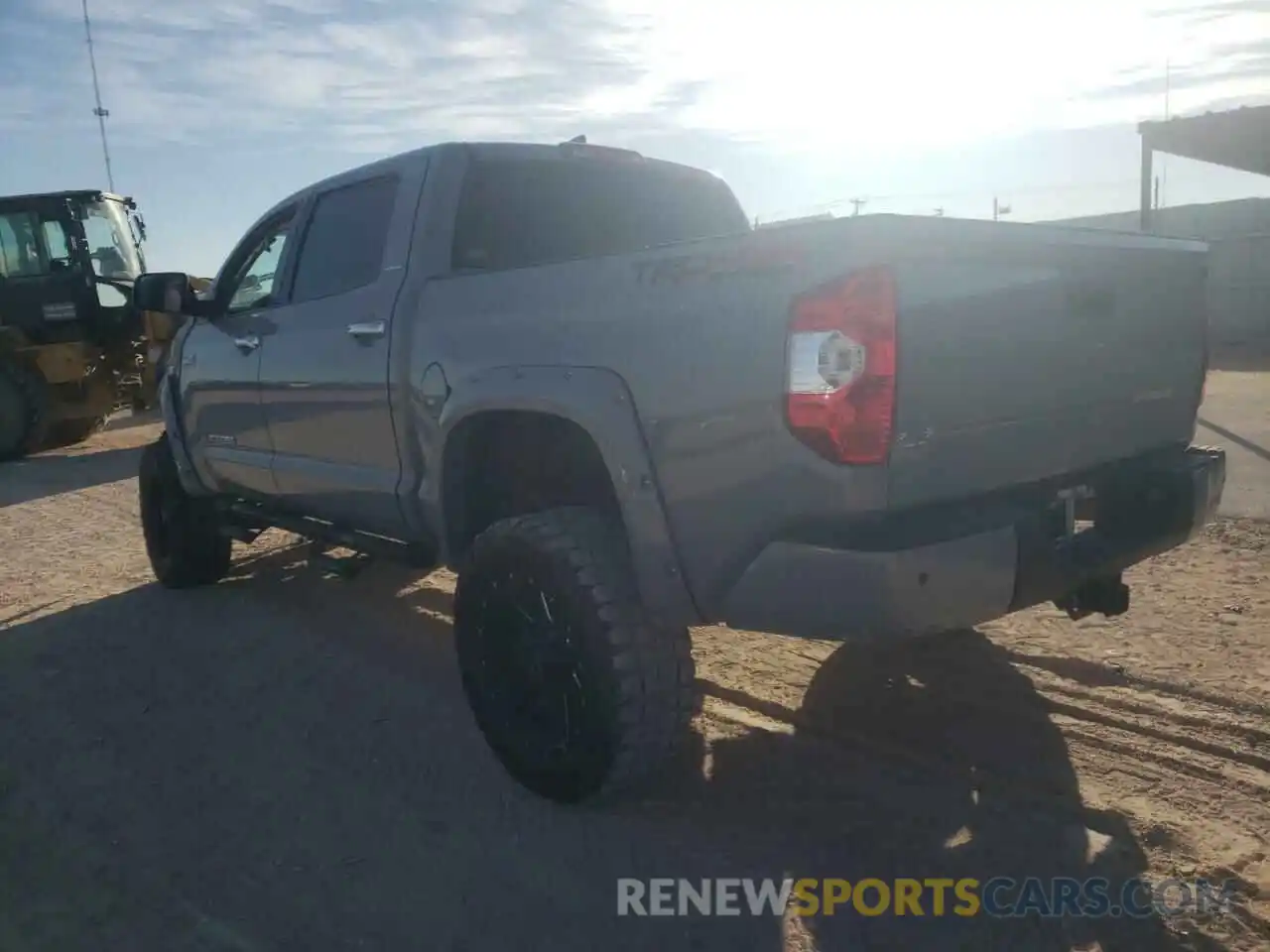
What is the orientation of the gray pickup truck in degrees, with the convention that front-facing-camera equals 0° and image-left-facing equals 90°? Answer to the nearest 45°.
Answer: approximately 135°

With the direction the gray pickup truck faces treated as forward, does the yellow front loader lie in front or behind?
in front

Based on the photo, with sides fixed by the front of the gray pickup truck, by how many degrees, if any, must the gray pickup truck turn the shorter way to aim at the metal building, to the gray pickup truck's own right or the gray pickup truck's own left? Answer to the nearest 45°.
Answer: approximately 90° to the gray pickup truck's own right

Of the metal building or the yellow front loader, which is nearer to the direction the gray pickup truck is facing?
the yellow front loader
